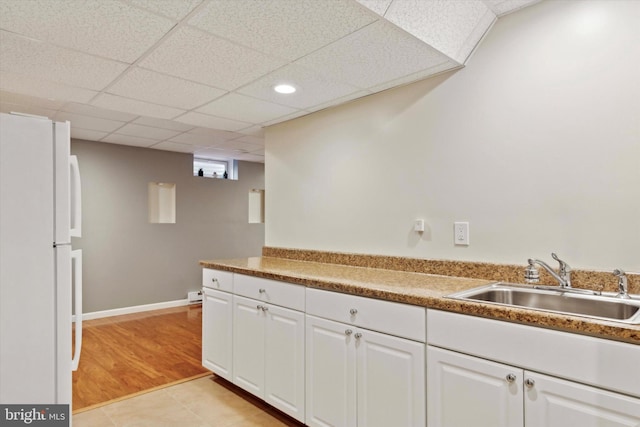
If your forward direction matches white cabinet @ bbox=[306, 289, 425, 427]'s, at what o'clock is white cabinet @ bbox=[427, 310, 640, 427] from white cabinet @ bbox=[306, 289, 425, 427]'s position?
white cabinet @ bbox=[427, 310, 640, 427] is roughly at 9 o'clock from white cabinet @ bbox=[306, 289, 425, 427].

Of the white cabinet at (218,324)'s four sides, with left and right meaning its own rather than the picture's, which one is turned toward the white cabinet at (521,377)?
left

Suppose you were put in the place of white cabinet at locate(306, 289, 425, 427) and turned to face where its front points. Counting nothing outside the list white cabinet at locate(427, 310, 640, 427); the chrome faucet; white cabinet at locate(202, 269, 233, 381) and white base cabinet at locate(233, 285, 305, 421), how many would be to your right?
2

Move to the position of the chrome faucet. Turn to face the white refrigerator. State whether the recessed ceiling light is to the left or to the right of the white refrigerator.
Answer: right

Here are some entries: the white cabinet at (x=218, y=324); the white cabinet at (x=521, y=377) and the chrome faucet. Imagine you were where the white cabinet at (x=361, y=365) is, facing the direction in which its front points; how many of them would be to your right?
1

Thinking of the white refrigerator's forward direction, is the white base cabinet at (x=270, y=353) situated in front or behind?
in front

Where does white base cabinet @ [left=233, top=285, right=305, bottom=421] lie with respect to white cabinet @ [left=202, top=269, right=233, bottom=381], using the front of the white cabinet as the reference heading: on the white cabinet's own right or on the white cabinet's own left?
on the white cabinet's own left

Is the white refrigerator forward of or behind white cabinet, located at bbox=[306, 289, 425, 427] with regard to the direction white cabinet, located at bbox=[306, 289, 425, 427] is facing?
forward

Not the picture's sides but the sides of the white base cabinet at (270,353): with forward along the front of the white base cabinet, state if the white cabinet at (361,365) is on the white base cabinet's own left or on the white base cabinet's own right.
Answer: on the white base cabinet's own left

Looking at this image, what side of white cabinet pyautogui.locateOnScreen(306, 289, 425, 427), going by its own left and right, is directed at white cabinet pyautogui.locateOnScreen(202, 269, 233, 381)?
right

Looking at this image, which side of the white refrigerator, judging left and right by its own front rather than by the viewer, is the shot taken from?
right
